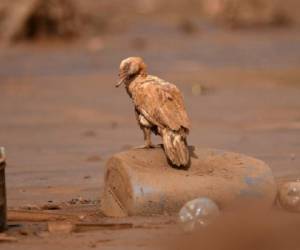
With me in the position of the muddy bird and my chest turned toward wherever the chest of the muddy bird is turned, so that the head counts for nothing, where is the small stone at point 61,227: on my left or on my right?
on my left

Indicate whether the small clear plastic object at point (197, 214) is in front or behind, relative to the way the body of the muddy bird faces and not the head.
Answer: behind

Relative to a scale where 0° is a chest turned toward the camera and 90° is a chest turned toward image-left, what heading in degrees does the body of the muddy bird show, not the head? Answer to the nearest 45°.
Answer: approximately 135°

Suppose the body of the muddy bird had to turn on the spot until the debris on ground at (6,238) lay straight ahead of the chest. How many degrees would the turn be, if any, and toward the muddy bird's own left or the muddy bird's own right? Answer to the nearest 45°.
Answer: approximately 90° to the muddy bird's own left

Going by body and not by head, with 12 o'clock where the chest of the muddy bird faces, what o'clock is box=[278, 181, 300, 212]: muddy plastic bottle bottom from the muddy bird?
The muddy plastic bottle bottom is roughly at 5 o'clock from the muddy bird.
